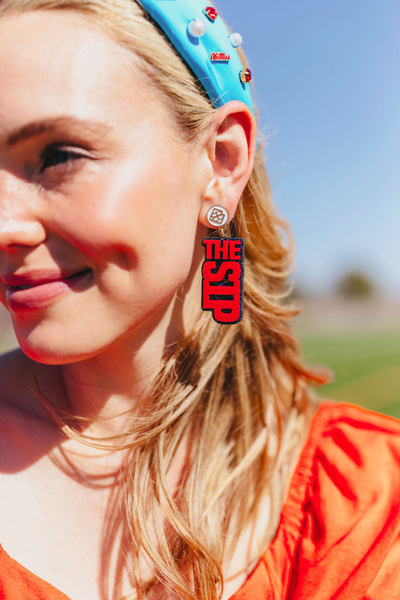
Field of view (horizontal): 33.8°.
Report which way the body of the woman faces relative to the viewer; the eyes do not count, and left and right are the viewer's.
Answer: facing the viewer and to the left of the viewer
